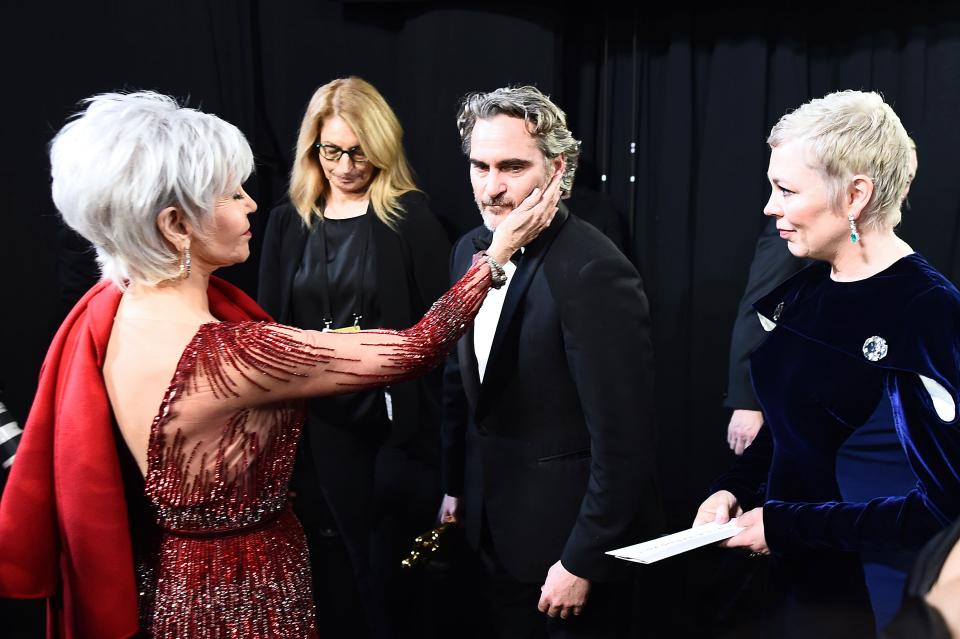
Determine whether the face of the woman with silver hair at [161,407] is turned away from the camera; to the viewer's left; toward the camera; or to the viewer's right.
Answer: to the viewer's right

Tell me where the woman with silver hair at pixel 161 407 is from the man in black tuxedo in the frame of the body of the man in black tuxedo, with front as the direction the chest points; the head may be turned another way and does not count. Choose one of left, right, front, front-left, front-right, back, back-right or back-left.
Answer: front

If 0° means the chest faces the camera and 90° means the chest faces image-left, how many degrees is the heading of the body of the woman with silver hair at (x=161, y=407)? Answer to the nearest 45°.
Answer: approximately 225°

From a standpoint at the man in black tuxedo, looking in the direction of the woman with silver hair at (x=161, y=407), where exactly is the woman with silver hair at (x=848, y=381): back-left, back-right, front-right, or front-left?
back-left

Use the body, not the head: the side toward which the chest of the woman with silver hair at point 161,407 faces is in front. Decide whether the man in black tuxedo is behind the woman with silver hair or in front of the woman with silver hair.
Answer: in front

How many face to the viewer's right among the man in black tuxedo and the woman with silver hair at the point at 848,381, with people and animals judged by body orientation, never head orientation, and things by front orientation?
0

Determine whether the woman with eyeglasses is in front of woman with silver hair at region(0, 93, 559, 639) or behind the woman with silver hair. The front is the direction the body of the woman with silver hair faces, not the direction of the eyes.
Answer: in front

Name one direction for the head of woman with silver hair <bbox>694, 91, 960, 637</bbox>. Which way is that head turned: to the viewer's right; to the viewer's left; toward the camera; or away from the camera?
to the viewer's left

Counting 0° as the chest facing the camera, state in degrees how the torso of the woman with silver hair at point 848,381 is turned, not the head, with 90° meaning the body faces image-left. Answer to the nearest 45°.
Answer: approximately 45°

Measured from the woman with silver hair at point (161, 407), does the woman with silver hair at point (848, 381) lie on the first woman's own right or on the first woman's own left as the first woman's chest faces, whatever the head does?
on the first woman's own right

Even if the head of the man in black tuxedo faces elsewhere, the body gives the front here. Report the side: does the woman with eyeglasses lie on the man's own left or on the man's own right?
on the man's own right

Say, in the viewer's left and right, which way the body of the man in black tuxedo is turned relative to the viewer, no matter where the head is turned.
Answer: facing the viewer and to the left of the viewer

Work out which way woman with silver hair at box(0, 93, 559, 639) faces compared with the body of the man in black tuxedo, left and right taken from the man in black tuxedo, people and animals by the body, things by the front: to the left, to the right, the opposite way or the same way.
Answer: the opposite way
